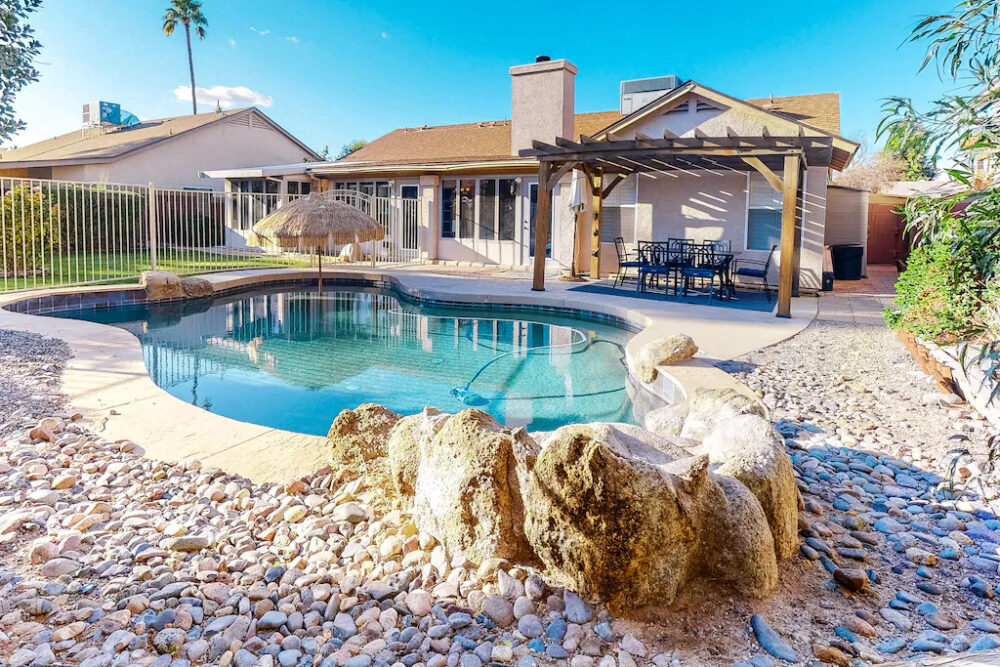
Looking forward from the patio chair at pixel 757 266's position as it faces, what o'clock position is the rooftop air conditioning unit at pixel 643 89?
The rooftop air conditioning unit is roughly at 2 o'clock from the patio chair.

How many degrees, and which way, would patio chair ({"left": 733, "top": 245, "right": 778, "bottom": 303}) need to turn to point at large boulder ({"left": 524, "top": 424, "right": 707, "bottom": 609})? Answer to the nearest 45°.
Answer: approximately 90° to its left

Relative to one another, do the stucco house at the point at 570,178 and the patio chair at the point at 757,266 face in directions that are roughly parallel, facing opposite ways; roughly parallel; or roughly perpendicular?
roughly perpendicular

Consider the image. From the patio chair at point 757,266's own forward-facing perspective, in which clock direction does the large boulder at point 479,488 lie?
The large boulder is roughly at 9 o'clock from the patio chair.

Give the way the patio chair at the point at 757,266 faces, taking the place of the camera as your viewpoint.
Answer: facing to the left of the viewer

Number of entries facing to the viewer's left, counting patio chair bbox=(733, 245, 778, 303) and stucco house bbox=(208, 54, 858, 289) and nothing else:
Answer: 1
